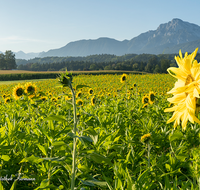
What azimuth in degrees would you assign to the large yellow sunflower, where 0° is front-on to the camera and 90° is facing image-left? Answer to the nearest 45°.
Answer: approximately 45°
